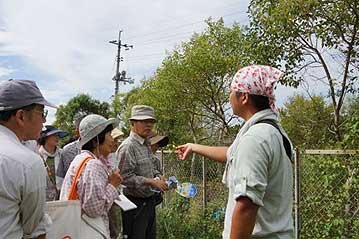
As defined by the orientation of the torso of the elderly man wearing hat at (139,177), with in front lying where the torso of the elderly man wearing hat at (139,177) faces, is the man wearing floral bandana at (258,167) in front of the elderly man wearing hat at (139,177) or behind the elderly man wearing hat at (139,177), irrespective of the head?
in front

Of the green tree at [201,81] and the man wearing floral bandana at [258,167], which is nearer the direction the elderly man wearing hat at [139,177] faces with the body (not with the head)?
the man wearing floral bandana

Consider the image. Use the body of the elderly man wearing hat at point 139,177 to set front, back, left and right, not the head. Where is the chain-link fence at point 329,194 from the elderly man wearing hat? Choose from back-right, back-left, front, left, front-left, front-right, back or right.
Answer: front-left

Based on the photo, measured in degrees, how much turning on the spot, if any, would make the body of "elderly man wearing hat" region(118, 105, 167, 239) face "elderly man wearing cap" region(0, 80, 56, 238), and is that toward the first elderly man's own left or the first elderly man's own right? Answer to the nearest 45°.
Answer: approximately 45° to the first elderly man's own right

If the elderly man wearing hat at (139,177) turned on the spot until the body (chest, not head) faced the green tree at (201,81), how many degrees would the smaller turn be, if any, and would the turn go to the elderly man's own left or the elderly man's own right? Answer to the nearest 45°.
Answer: approximately 135° to the elderly man's own left

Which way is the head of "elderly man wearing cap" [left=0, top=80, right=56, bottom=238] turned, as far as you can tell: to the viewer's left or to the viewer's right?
to the viewer's right

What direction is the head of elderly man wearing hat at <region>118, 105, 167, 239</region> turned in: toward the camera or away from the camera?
toward the camera

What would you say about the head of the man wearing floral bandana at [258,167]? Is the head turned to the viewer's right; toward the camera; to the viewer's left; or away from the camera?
to the viewer's left

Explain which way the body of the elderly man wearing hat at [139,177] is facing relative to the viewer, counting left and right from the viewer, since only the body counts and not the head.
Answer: facing the viewer and to the right of the viewer

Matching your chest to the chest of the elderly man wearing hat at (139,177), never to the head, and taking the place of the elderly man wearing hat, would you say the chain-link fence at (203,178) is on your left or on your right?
on your left
